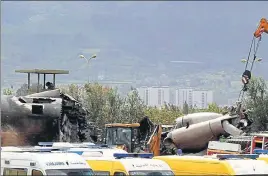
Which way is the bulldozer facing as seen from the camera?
to the viewer's right

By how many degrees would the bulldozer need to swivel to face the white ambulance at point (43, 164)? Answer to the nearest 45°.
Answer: approximately 90° to its right

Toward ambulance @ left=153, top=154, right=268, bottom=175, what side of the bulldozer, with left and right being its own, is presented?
right
